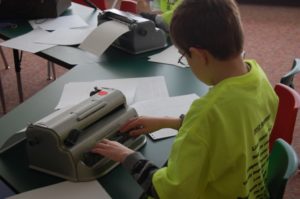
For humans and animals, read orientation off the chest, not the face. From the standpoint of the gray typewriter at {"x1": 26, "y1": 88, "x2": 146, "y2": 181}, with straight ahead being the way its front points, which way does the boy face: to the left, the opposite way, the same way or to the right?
the opposite way

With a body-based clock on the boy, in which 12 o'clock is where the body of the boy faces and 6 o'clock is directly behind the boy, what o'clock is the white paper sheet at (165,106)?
The white paper sheet is roughly at 1 o'clock from the boy.

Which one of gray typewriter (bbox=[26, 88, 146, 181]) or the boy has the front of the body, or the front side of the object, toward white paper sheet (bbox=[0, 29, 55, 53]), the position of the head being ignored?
the boy

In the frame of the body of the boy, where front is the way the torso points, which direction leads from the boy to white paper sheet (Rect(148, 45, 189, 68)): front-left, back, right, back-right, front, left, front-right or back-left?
front-right

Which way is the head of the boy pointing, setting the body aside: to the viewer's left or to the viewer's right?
to the viewer's left

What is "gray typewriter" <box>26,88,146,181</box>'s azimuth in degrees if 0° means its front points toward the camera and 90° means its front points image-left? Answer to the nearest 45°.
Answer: approximately 315°

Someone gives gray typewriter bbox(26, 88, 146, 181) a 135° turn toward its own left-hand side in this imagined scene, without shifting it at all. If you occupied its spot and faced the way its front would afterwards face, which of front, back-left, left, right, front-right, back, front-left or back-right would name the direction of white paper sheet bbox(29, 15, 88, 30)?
front

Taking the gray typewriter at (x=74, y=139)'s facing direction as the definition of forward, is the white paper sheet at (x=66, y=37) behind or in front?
behind

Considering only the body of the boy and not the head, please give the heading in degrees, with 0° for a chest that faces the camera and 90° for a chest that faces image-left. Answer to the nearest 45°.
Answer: approximately 135°

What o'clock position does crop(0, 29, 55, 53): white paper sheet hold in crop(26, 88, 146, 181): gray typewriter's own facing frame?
The white paper sheet is roughly at 7 o'clock from the gray typewriter.
